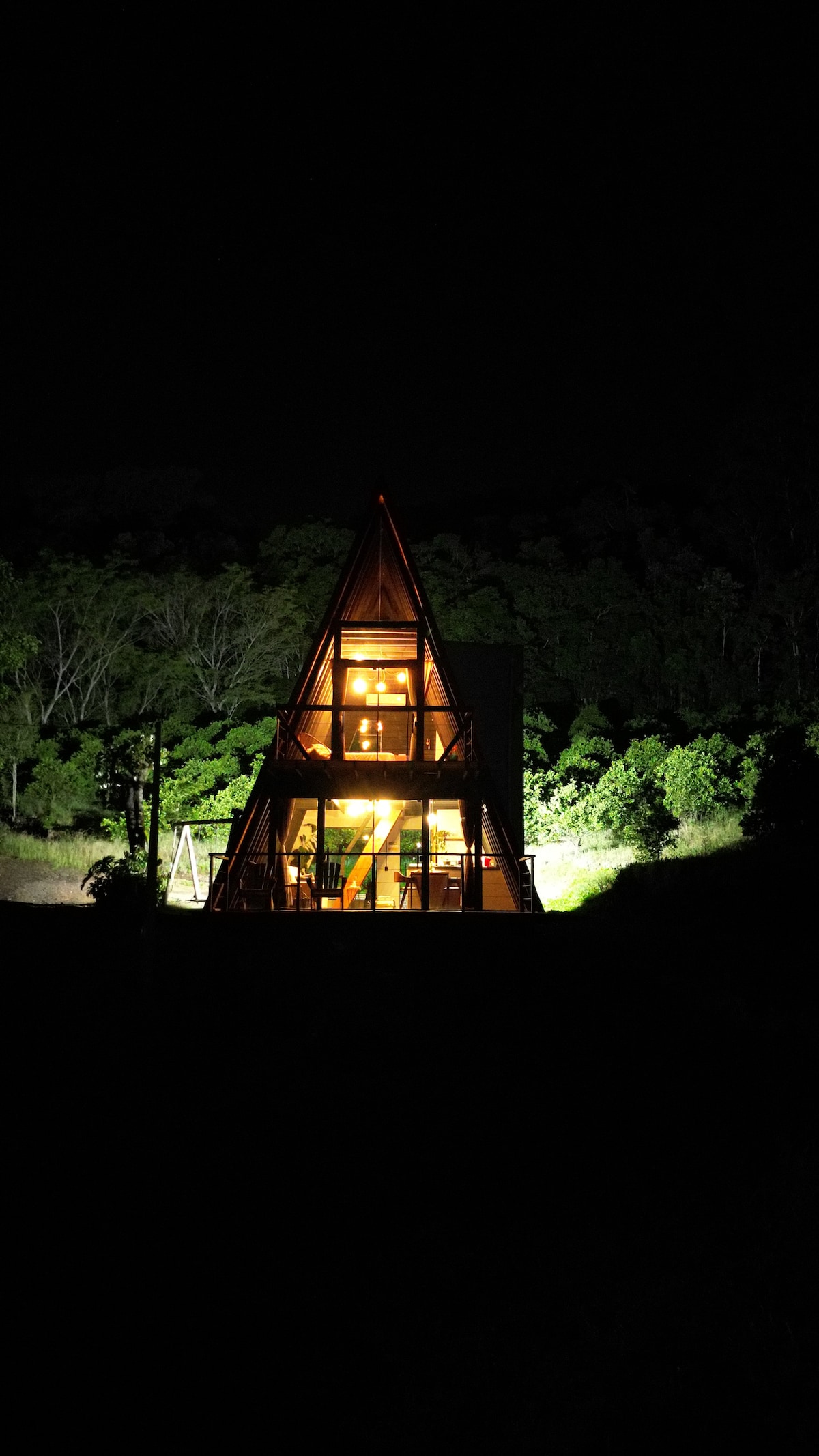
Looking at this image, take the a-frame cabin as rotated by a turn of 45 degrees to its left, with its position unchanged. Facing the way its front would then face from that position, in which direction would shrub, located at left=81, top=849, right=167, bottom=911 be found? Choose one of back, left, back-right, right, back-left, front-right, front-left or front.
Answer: right

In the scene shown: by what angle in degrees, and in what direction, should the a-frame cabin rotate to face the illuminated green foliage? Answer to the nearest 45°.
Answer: approximately 135° to its left

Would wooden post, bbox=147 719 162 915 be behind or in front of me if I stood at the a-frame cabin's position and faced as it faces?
in front

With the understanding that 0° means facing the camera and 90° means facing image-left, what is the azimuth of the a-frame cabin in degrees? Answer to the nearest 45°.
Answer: approximately 0°

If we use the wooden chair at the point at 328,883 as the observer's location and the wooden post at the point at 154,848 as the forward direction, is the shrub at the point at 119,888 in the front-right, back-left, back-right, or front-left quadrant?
front-right
